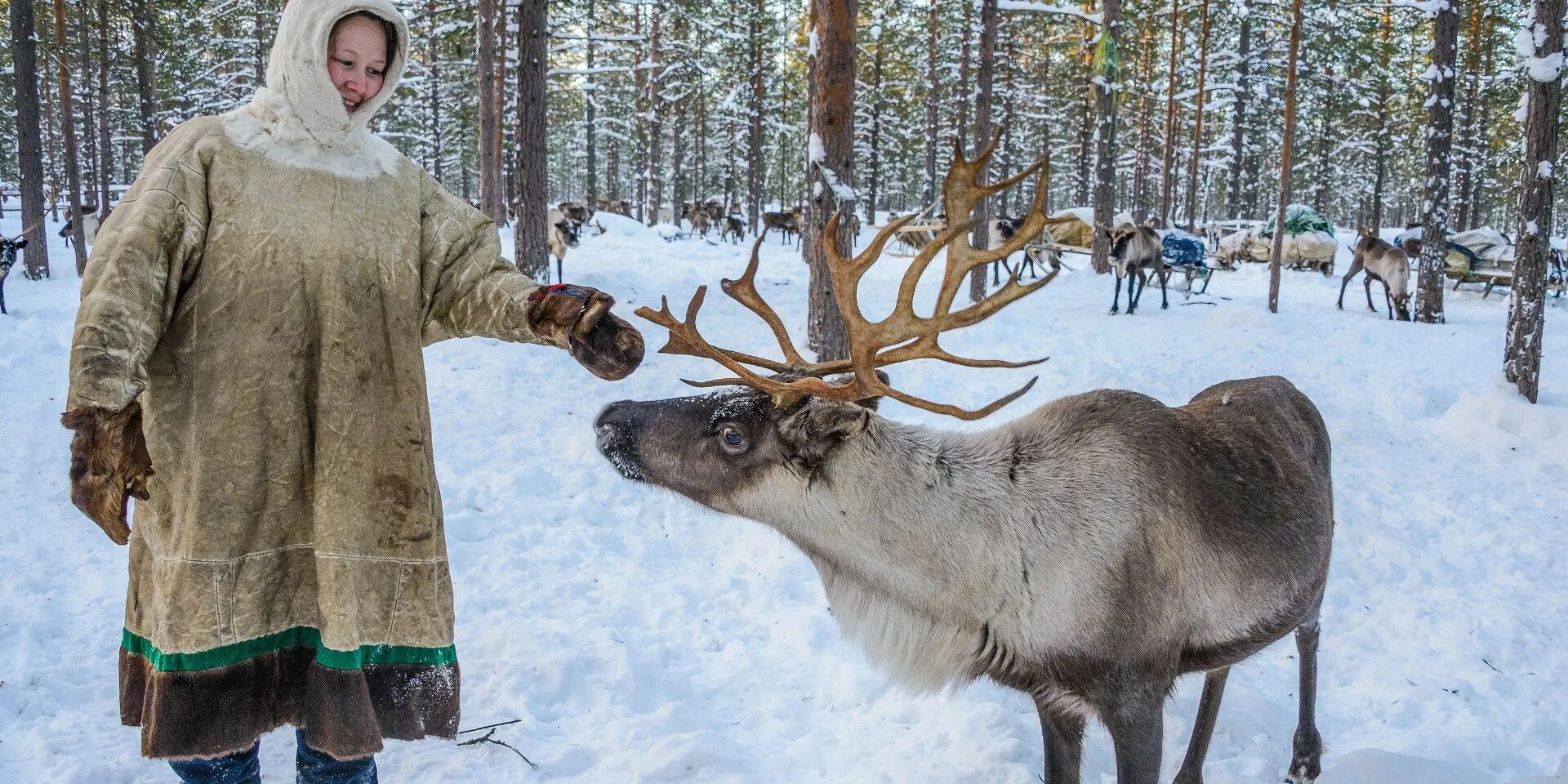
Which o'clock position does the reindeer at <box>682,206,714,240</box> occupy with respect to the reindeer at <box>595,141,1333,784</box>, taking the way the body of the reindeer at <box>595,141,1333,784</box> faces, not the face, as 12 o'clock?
the reindeer at <box>682,206,714,240</box> is roughly at 4 o'clock from the reindeer at <box>595,141,1333,784</box>.

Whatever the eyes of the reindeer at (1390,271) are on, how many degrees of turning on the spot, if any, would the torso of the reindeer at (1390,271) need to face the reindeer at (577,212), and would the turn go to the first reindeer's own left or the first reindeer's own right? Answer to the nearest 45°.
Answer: approximately 135° to the first reindeer's own right

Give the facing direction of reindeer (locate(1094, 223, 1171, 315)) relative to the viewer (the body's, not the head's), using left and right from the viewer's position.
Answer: facing the viewer and to the left of the viewer

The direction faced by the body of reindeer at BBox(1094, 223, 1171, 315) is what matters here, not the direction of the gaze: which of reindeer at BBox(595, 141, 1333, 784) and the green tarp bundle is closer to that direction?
the reindeer

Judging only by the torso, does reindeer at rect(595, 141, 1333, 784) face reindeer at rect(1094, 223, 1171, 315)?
no

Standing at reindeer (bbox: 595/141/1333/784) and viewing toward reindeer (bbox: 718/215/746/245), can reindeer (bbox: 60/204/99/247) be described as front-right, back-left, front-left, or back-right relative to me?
front-left

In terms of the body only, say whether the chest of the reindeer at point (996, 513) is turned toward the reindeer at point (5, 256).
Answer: no

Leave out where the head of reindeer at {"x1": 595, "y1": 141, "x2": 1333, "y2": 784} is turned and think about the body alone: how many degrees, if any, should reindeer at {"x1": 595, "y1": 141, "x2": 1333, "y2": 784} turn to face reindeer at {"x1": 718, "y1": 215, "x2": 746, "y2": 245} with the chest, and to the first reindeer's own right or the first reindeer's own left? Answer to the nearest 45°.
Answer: approximately 135° to the first reindeer's own right

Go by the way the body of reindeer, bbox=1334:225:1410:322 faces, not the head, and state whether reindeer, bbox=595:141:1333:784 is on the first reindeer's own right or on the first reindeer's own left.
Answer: on the first reindeer's own right

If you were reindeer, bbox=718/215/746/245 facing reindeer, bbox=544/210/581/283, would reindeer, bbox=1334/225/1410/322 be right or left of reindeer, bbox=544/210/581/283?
left

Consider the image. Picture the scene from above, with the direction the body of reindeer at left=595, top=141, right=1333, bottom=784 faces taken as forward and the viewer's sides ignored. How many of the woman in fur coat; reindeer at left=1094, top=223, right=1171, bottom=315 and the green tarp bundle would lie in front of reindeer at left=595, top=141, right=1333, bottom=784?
1

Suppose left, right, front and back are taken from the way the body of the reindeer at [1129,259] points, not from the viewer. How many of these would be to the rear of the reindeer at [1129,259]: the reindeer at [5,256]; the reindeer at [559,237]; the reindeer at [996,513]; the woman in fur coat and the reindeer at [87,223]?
0

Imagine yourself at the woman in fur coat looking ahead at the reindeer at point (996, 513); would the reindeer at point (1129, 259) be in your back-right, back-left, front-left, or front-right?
front-left

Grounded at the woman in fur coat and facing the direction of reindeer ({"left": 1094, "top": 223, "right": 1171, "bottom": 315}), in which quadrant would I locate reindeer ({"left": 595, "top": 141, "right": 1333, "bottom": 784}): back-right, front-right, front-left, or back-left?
front-right

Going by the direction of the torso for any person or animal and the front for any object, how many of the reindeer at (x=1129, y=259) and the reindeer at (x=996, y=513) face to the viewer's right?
0
